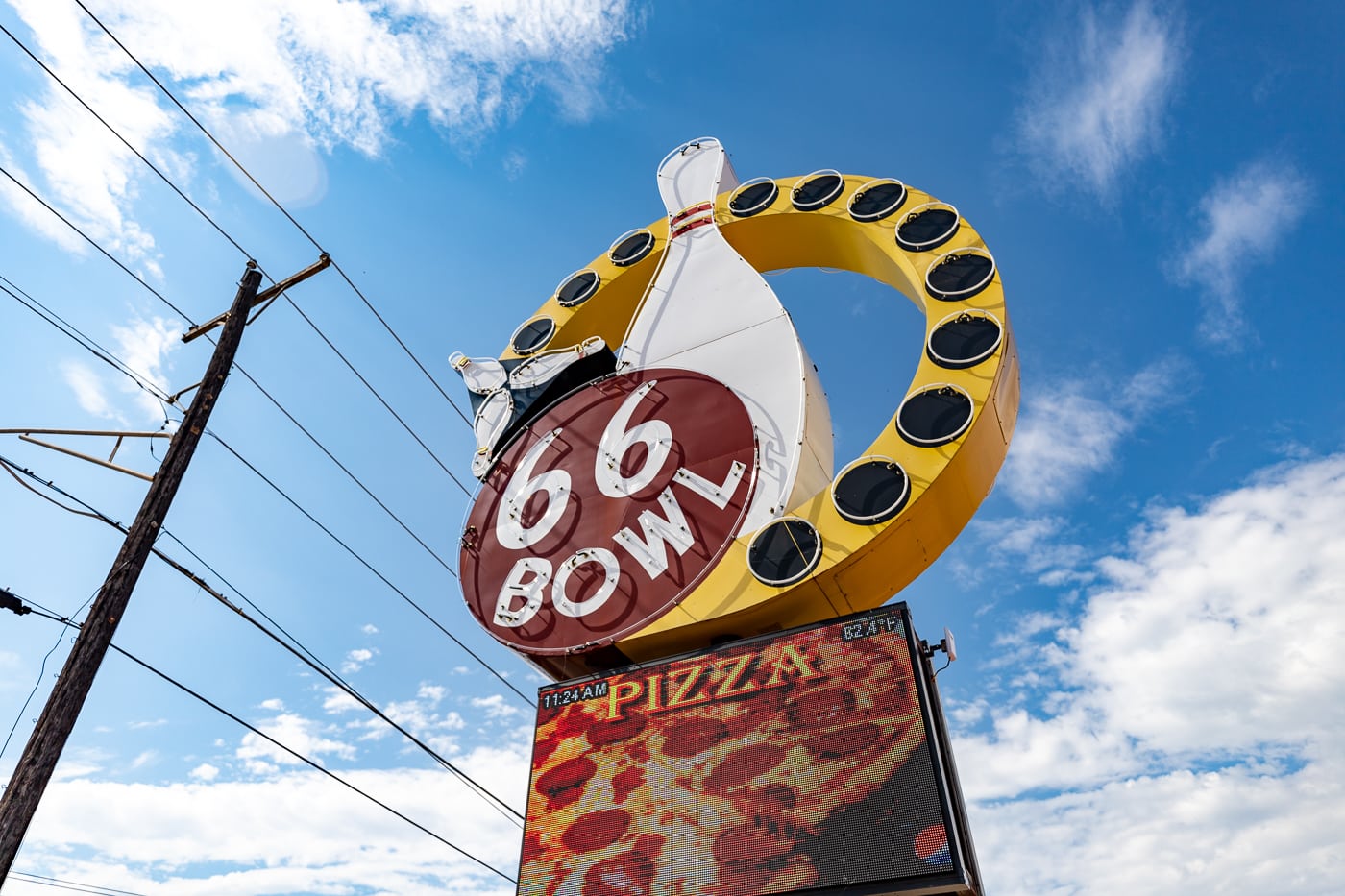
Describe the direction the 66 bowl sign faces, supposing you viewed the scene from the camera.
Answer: facing the viewer and to the left of the viewer

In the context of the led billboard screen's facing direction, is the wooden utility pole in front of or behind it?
in front

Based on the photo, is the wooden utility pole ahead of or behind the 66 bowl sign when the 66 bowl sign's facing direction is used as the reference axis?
ahead
